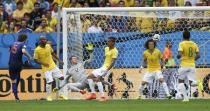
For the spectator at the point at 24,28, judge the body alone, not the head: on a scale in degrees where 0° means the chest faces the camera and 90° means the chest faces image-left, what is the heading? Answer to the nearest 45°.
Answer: approximately 0°

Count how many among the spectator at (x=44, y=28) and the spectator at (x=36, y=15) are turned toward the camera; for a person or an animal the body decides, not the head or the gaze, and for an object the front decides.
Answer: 2
